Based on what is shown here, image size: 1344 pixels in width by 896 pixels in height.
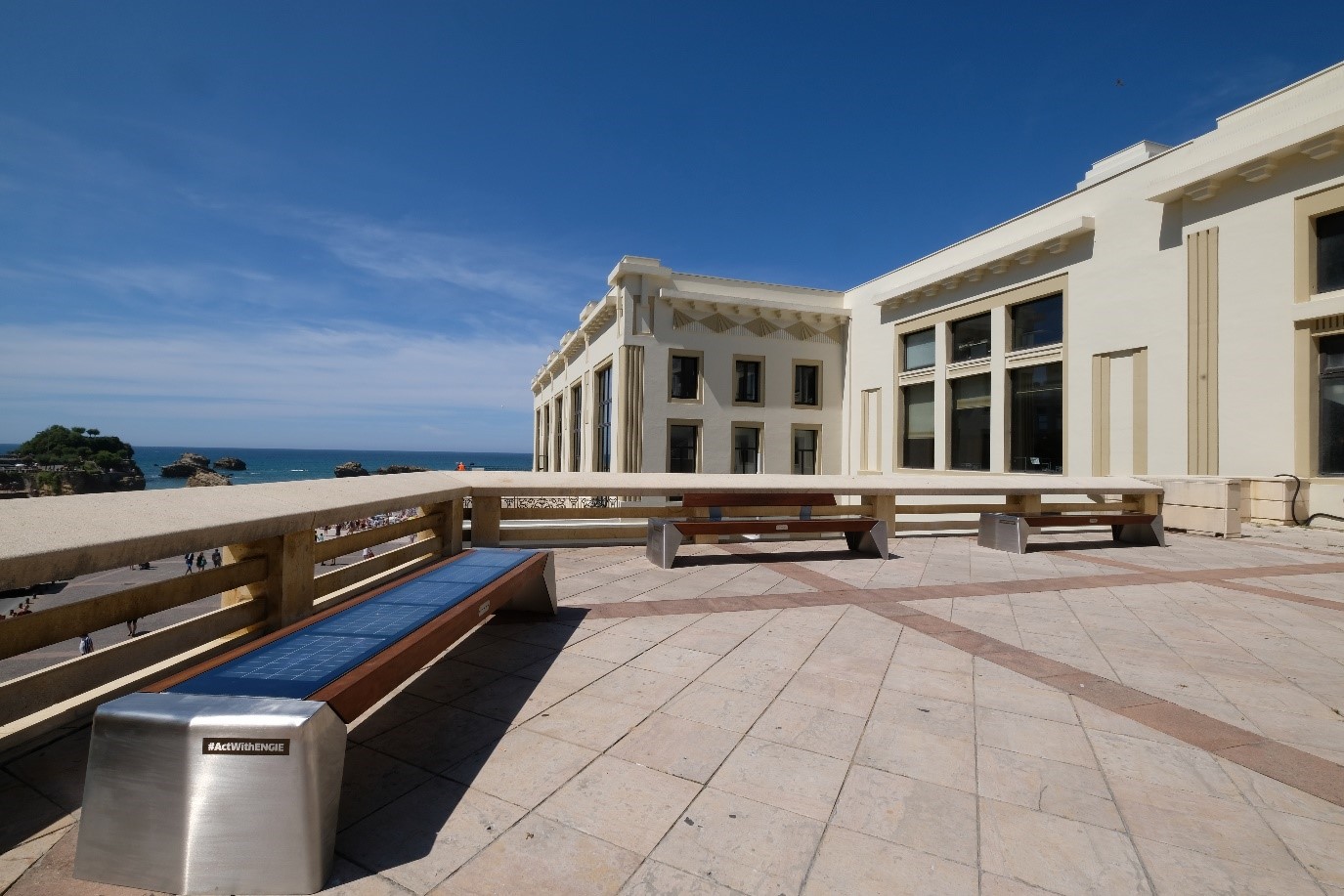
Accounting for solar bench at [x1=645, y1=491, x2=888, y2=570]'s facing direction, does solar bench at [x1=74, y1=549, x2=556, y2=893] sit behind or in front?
in front

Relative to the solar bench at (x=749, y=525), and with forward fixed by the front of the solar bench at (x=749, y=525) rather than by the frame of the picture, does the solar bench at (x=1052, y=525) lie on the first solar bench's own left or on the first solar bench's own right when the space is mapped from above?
on the first solar bench's own left

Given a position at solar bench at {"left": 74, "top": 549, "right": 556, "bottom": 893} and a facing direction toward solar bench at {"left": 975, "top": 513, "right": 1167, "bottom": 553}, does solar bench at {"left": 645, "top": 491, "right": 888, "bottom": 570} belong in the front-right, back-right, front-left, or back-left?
front-left

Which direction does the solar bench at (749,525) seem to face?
toward the camera
